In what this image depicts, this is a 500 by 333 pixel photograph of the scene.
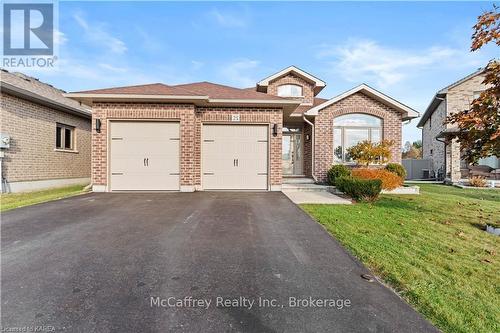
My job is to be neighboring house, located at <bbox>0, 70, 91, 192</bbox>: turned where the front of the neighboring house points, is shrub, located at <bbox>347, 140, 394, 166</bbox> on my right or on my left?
on my left

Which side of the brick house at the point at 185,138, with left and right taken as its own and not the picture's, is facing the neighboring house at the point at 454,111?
left

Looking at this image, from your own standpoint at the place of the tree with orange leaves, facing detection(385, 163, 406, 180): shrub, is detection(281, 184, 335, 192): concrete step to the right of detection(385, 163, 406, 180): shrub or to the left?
left

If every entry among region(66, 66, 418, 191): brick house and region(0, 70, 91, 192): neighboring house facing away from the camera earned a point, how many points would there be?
0

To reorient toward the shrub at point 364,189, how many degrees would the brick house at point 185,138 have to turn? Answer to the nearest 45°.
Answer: approximately 90° to its left

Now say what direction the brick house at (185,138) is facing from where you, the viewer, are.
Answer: facing the viewer

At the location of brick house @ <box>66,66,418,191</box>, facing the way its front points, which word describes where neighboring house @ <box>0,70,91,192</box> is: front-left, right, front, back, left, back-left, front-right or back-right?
right

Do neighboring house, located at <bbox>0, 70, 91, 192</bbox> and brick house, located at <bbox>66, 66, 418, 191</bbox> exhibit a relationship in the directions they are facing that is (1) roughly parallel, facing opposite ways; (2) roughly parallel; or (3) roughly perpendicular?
roughly parallel

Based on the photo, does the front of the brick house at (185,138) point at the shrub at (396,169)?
no

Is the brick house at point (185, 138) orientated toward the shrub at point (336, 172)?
no

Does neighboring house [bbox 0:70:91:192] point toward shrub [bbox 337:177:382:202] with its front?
no

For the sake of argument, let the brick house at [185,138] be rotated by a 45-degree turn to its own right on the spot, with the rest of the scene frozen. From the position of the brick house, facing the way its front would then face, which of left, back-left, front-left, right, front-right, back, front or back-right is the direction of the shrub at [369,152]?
back-left

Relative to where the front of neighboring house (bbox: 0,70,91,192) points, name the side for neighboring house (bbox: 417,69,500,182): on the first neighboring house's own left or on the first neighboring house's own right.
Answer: on the first neighboring house's own left

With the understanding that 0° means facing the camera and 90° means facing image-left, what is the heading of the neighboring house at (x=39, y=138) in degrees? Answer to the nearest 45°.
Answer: approximately 45°

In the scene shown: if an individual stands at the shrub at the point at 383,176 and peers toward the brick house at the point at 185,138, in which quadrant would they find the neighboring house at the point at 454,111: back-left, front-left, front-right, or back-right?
back-right

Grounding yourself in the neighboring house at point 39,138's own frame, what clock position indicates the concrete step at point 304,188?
The concrete step is roughly at 9 o'clock from the neighboring house.

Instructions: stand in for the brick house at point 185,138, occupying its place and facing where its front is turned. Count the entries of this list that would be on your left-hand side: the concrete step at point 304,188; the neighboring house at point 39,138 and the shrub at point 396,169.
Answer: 2
